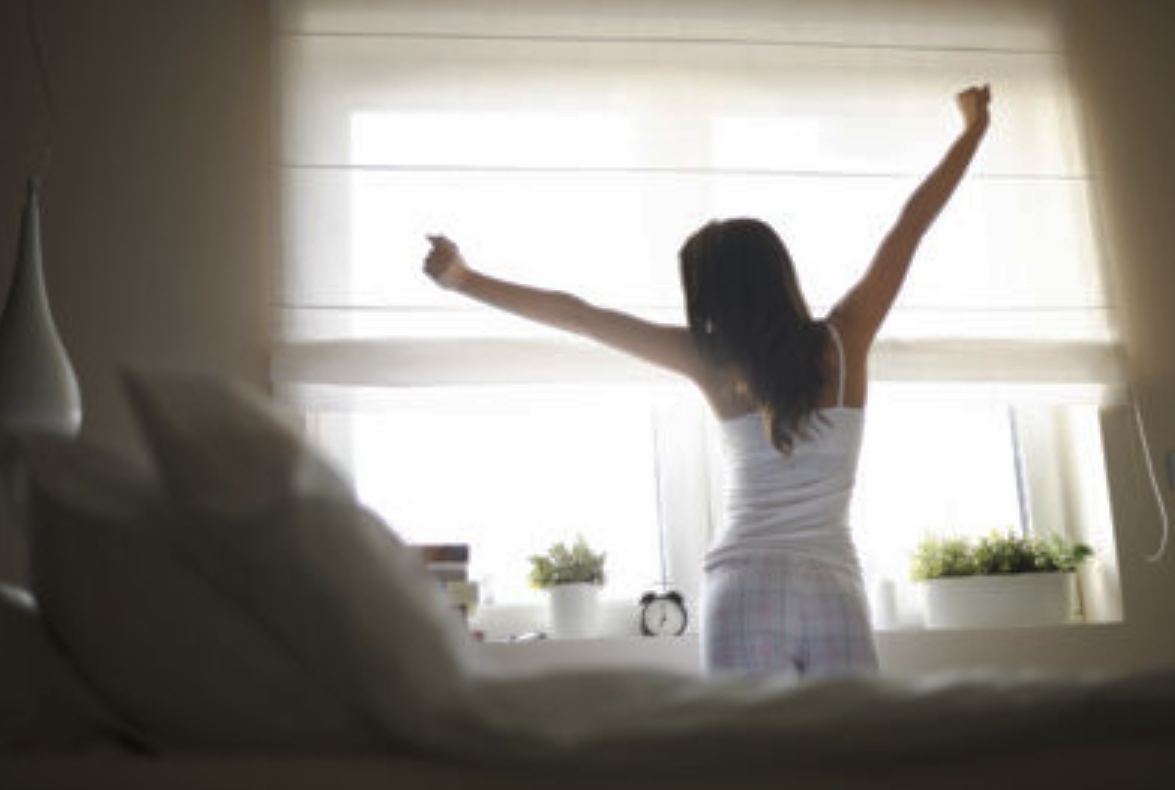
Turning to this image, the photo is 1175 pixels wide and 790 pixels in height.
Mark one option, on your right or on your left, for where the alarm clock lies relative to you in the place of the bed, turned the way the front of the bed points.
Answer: on your left

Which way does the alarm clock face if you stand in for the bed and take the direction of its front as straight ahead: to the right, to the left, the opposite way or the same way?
to the right

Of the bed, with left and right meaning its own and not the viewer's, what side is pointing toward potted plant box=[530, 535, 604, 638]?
left

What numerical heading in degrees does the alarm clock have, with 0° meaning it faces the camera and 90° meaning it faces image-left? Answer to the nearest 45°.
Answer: approximately 0°

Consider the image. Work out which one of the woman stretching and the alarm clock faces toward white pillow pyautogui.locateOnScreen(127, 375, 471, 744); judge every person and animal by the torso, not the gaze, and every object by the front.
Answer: the alarm clock

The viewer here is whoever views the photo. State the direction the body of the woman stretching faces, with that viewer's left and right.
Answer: facing away from the viewer

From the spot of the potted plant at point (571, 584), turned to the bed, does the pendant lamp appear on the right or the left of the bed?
right

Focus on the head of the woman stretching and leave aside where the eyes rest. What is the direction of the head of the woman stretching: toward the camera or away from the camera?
away from the camera

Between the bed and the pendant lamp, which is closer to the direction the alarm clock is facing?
the bed

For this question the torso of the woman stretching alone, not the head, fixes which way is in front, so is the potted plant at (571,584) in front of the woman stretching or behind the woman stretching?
in front

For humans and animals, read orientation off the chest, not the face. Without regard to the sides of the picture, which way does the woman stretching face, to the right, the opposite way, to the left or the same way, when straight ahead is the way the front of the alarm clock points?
the opposite way

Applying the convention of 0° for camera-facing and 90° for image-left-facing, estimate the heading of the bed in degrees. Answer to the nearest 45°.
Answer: approximately 270°

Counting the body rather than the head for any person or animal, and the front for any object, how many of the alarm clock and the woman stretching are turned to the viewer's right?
0

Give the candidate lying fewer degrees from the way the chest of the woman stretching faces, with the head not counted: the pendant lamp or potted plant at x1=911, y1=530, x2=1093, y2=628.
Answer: the potted plant

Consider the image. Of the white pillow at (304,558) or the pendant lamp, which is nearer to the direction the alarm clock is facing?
the white pillow

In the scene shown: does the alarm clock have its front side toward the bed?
yes
